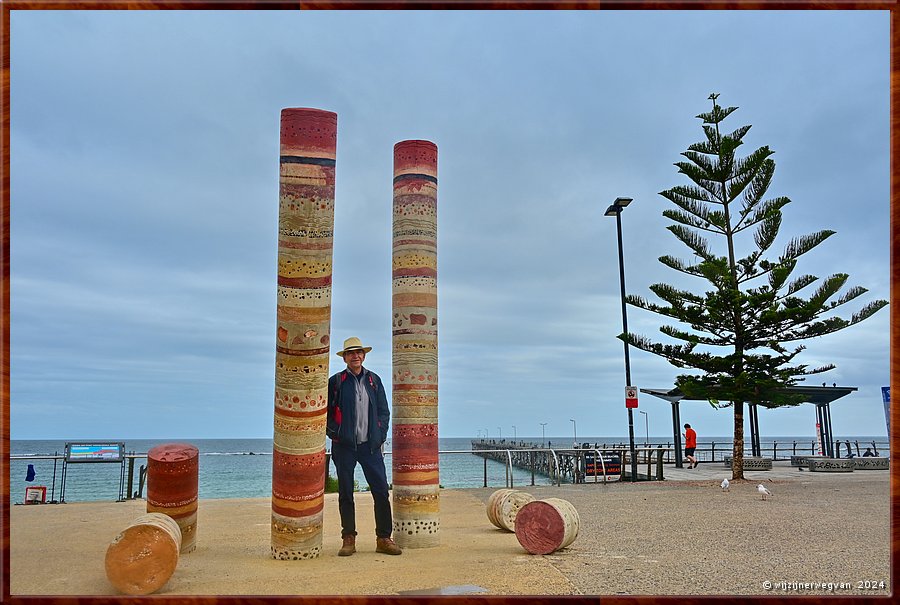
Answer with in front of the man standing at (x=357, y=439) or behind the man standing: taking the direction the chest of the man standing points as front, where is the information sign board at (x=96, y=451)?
behind

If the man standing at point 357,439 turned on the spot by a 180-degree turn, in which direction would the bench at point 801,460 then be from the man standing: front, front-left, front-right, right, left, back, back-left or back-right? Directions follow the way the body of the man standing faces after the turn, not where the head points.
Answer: front-right

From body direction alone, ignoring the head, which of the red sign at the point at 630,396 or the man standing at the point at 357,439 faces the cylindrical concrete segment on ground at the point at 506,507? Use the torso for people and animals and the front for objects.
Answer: the red sign

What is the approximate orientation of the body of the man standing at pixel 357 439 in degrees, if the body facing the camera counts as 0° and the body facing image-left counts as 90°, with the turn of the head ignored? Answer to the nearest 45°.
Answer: approximately 0°

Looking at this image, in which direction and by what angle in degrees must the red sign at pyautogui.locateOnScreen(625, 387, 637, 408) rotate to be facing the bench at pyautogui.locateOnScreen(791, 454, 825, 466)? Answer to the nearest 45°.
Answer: approximately 135° to its left

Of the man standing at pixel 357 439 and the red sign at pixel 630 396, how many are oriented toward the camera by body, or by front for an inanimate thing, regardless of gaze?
2

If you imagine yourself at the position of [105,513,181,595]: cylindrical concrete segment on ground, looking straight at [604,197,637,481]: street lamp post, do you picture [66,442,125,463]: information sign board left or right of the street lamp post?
left

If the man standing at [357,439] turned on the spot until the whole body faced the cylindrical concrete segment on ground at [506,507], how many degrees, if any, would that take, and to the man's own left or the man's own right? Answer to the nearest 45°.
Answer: approximately 135° to the man's own left

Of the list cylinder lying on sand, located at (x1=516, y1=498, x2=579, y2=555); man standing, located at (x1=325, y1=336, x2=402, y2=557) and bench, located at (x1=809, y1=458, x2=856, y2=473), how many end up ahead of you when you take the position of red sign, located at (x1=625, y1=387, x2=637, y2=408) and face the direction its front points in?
2

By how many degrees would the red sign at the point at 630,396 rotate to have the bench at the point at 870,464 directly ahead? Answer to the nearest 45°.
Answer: approximately 135° to its left

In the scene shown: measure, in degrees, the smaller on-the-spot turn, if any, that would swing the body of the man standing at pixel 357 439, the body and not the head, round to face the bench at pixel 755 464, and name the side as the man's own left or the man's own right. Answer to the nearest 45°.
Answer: approximately 135° to the man's own left
